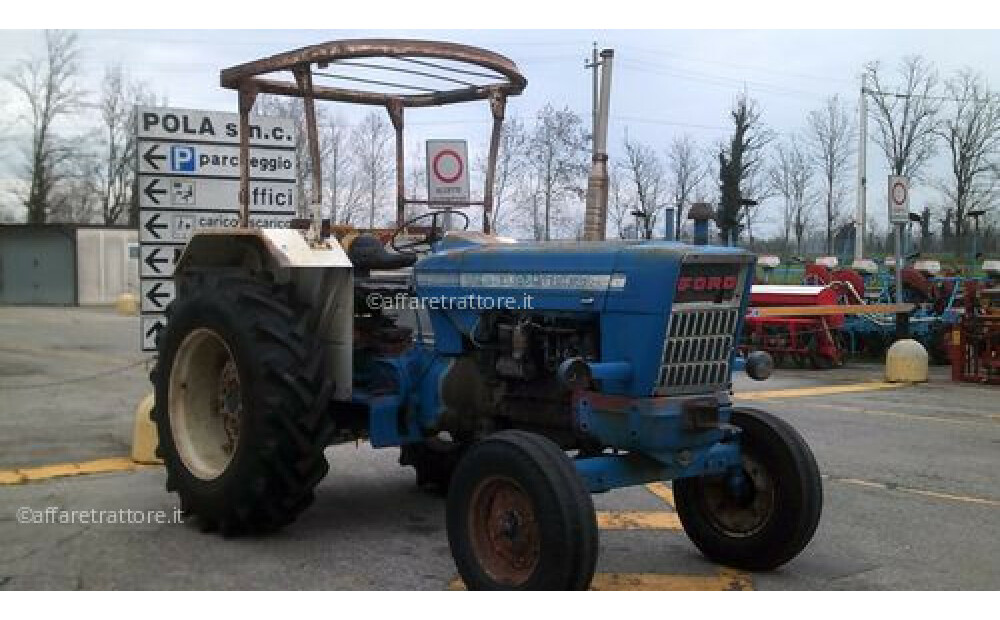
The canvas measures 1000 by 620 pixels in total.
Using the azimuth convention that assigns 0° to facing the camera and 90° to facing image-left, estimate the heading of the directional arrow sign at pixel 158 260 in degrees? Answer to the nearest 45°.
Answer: approximately 0°

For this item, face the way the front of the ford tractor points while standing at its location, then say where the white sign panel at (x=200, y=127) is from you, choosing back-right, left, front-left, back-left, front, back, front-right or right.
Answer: back

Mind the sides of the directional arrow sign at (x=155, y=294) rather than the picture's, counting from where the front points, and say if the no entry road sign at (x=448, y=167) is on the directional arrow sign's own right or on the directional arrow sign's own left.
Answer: on the directional arrow sign's own left

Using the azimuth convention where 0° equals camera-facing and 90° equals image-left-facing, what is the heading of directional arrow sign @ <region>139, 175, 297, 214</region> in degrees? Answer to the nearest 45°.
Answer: approximately 0°

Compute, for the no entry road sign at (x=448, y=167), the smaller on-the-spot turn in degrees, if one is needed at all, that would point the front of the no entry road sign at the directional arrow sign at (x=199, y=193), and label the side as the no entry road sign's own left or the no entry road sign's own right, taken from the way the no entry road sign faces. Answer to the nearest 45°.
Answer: approximately 45° to the no entry road sign's own right
